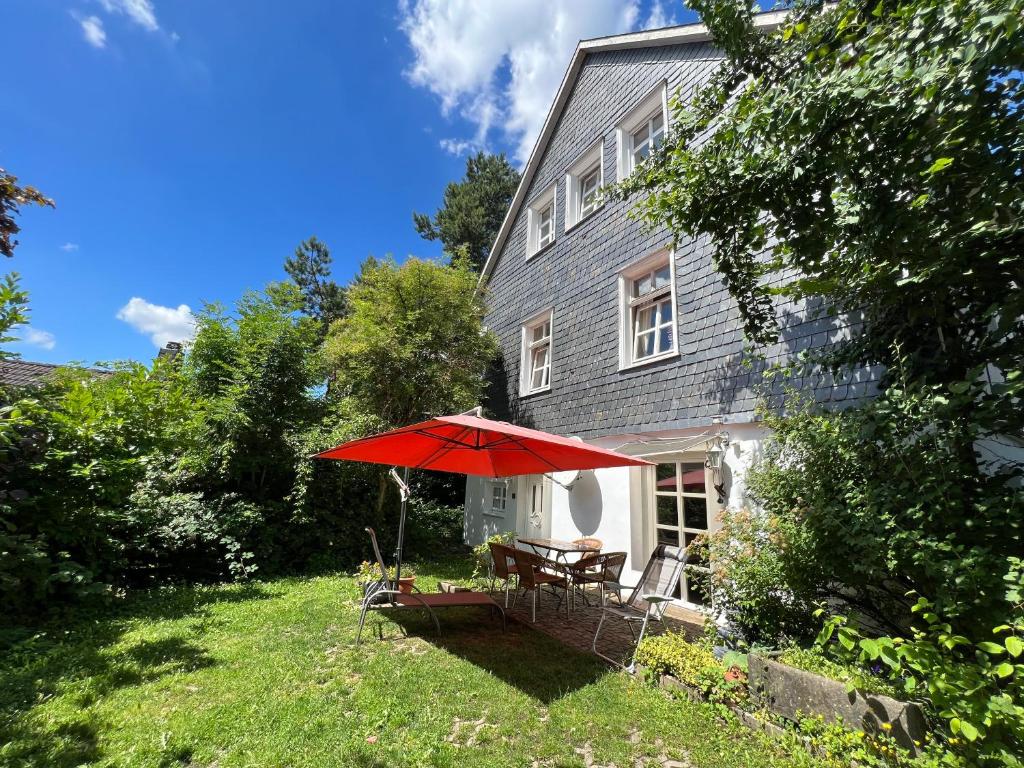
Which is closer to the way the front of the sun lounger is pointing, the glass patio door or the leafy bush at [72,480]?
the glass patio door

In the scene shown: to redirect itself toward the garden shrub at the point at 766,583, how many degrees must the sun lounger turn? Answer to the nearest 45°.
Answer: approximately 45° to its right

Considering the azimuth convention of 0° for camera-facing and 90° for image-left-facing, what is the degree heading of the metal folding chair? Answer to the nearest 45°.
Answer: approximately 45°

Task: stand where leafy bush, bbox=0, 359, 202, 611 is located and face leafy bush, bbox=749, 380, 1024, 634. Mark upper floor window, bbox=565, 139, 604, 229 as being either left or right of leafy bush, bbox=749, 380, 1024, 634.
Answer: left

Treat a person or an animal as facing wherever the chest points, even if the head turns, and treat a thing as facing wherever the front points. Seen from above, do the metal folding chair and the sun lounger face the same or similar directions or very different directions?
very different directions

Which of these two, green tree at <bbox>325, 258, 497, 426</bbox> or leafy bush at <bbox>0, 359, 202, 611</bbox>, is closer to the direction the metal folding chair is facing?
the leafy bush

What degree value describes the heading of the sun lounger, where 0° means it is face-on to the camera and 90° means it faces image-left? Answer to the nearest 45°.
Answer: approximately 270°

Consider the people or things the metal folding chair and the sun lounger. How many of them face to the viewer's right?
1

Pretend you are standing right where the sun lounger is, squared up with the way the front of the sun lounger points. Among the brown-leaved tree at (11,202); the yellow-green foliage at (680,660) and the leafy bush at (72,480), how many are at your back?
2
